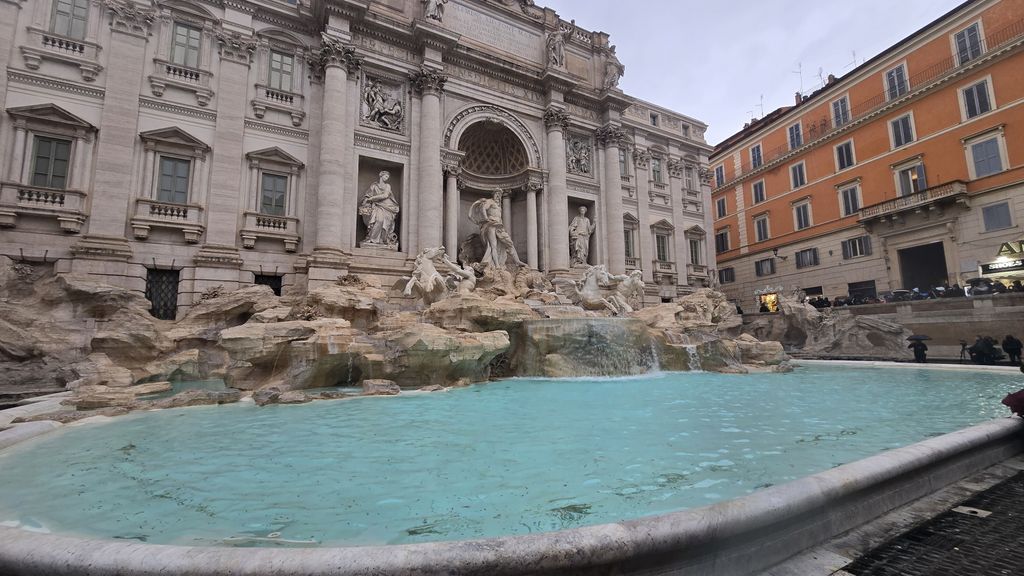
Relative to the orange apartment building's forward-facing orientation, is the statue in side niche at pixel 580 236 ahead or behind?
ahead

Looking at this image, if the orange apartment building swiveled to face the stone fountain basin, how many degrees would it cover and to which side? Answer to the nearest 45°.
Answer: approximately 45° to its left

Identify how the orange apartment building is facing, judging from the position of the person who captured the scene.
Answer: facing the viewer and to the left of the viewer

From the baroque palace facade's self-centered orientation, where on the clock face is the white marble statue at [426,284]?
The white marble statue is roughly at 12 o'clock from the baroque palace facade.

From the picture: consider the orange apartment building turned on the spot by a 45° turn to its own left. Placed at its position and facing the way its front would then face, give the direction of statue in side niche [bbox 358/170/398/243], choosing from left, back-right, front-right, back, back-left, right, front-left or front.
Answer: front-right

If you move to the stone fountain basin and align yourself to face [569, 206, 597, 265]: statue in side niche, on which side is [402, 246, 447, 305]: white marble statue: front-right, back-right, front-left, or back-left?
front-left

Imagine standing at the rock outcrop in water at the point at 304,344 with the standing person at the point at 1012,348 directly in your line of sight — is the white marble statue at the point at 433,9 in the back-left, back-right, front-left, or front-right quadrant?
front-left

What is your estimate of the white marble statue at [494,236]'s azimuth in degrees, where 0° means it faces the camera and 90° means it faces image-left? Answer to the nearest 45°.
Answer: approximately 315°

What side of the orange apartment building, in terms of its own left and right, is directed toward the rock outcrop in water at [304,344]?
front

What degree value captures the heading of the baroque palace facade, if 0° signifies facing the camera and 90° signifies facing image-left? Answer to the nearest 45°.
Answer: approximately 315°

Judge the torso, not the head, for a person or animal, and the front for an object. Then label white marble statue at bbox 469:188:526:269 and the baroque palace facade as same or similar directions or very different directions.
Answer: same or similar directions

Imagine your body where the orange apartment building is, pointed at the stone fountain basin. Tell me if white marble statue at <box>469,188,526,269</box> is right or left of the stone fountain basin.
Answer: right

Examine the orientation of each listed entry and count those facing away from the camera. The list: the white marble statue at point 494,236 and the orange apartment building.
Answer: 0

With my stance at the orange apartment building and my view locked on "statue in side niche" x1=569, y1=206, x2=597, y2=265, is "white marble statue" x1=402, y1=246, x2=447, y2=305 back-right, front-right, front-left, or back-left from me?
front-left

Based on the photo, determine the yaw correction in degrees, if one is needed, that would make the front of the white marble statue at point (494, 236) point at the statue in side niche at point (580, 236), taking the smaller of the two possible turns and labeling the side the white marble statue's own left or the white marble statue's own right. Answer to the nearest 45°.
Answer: approximately 90° to the white marble statue's own left
